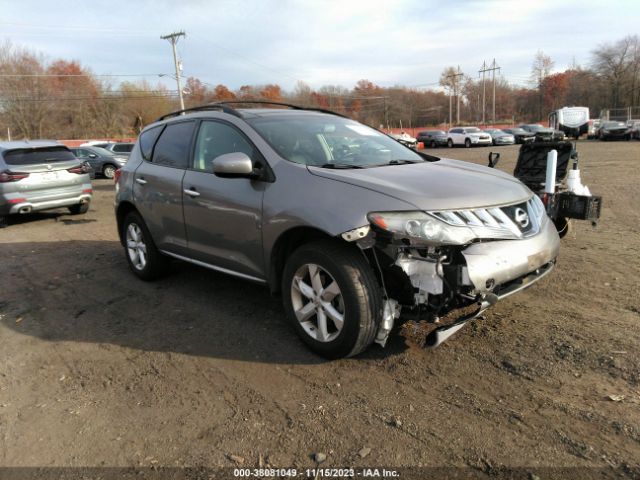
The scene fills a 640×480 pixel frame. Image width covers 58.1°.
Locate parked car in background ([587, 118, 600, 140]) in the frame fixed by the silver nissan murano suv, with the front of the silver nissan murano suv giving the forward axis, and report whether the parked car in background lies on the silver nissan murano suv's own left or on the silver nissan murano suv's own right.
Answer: on the silver nissan murano suv's own left

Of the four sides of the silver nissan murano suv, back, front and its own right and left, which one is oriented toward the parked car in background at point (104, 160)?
back

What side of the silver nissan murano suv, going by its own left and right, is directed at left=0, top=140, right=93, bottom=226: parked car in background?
back

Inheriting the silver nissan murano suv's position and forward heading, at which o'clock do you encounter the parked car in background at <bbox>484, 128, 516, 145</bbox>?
The parked car in background is roughly at 8 o'clock from the silver nissan murano suv.

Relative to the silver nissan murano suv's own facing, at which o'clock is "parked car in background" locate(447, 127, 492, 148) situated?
The parked car in background is roughly at 8 o'clock from the silver nissan murano suv.

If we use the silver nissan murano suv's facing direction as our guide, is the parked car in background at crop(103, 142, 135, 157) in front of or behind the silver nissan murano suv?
behind

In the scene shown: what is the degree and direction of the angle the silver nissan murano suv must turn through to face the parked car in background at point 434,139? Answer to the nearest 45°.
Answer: approximately 135° to its left

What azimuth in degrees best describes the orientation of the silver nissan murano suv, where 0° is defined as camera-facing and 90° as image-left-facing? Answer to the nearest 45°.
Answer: approximately 315°

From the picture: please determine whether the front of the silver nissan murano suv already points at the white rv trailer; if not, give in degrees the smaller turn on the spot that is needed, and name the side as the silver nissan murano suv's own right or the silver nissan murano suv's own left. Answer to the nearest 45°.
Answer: approximately 90° to the silver nissan murano suv's own left
